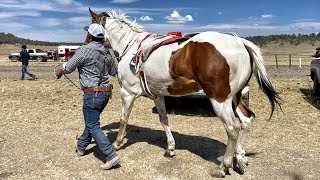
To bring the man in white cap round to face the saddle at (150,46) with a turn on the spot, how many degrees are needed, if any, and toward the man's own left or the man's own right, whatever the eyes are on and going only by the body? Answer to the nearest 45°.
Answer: approximately 135° to the man's own right

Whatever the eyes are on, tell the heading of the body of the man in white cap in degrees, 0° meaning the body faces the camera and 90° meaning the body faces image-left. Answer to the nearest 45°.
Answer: approximately 135°

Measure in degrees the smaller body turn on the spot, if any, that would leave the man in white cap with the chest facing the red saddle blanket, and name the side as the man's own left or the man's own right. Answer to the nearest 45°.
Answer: approximately 135° to the man's own right

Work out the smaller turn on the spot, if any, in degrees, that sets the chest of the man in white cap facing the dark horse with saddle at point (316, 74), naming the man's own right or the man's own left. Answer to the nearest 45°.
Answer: approximately 90° to the man's own right

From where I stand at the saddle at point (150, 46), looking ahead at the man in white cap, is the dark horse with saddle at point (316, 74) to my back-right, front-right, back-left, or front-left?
back-right

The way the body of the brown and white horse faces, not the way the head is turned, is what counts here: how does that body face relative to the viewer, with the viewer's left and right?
facing away from the viewer and to the left of the viewer

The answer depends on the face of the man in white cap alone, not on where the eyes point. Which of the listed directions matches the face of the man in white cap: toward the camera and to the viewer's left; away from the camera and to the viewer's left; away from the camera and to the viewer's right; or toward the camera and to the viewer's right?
away from the camera and to the viewer's left

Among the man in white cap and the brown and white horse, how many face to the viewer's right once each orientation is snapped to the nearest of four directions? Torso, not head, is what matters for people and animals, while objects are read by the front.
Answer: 0

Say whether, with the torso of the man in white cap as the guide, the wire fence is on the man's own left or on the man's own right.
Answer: on the man's own right
